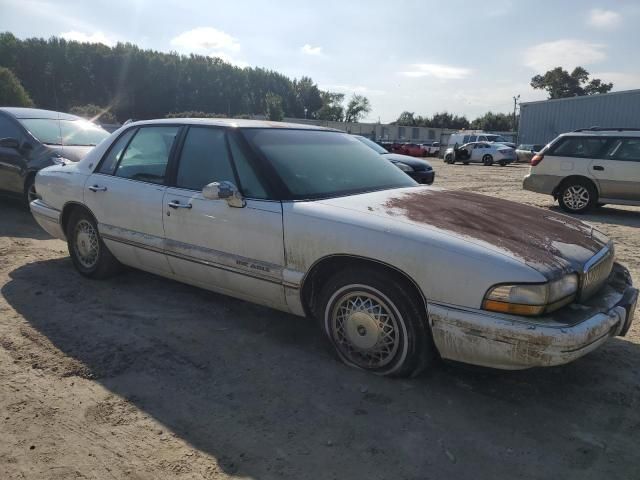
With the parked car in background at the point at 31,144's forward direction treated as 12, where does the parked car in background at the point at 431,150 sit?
the parked car in background at the point at 431,150 is roughly at 9 o'clock from the parked car in background at the point at 31,144.

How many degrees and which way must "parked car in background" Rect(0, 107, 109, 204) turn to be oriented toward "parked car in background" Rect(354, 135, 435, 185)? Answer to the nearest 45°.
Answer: approximately 45° to its left

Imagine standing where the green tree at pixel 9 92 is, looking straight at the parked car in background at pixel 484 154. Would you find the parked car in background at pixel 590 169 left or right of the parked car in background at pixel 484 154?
right

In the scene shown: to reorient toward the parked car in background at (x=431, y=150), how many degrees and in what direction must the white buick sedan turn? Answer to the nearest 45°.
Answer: approximately 135° to its left

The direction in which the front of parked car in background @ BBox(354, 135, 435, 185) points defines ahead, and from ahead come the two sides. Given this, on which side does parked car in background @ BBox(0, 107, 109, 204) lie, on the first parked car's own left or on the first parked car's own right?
on the first parked car's own right

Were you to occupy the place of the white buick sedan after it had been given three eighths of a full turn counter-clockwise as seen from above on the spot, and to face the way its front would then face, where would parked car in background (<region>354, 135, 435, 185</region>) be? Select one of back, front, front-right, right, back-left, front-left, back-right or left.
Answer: front

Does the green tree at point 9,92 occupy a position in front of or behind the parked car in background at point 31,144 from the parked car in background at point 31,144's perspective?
behind

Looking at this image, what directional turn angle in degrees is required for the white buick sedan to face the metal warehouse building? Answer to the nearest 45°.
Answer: approximately 90° to its left

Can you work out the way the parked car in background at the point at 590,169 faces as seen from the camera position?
facing to the right of the viewer

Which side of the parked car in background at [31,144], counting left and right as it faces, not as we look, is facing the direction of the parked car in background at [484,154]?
left

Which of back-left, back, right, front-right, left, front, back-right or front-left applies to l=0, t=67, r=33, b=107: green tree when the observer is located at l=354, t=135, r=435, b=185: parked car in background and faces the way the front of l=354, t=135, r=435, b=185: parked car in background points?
back

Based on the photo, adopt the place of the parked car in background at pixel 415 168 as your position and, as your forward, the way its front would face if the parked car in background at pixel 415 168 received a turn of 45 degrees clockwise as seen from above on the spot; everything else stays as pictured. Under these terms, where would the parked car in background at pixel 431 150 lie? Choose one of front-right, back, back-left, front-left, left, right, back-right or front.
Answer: back

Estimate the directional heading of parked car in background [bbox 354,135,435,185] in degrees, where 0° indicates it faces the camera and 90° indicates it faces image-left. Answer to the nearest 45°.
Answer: approximately 315°

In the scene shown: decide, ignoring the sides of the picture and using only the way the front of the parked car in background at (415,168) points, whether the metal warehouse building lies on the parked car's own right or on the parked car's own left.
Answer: on the parked car's own left

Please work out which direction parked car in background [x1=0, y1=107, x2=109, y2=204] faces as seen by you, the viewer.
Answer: facing the viewer and to the right of the viewer
